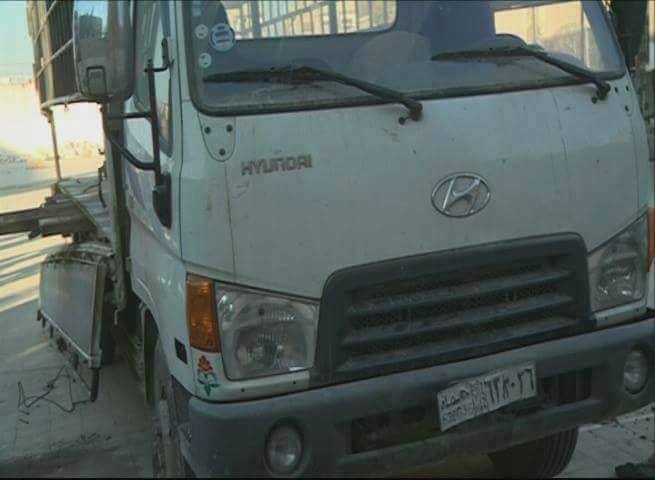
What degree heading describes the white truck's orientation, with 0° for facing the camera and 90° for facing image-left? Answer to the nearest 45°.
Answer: approximately 315°
